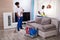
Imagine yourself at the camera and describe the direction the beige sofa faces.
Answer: facing the viewer and to the left of the viewer
